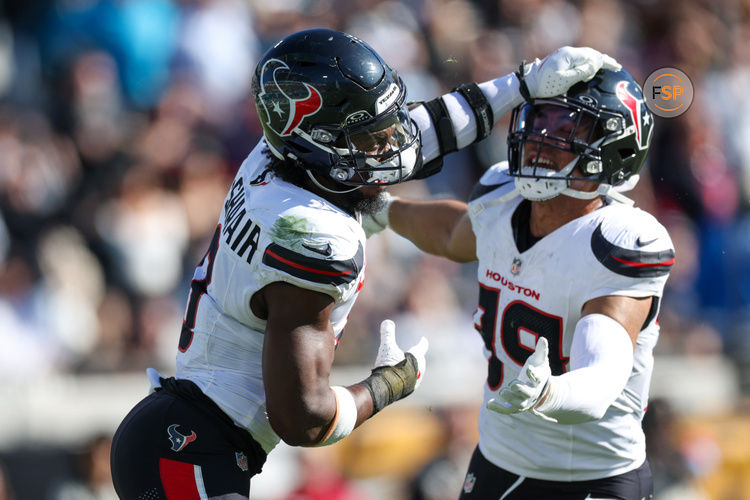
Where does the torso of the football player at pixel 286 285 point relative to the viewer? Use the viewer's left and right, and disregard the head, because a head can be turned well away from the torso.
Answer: facing to the right of the viewer

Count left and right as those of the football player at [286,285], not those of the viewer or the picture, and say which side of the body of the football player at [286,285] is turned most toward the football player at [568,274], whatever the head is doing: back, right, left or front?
front

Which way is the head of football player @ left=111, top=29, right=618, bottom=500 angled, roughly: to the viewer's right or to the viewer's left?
to the viewer's right

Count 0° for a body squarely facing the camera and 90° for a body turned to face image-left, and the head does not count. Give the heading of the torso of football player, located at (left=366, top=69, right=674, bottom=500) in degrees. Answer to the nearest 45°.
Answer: approximately 45°

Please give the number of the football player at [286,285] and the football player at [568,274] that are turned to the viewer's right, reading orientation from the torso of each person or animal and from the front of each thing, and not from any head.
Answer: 1

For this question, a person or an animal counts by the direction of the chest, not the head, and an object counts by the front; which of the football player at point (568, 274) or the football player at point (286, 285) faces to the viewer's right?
the football player at point (286, 285)

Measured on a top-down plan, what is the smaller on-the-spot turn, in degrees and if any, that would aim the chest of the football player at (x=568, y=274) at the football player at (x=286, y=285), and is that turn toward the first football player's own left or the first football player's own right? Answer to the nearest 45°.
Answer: approximately 45° to the first football player's own right
